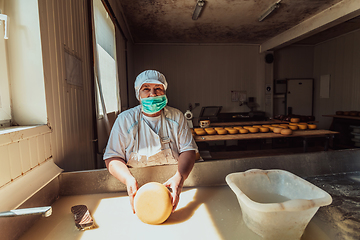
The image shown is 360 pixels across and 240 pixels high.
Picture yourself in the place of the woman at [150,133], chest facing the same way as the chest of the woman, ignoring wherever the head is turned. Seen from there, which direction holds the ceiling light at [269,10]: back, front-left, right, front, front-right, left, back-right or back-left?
back-left

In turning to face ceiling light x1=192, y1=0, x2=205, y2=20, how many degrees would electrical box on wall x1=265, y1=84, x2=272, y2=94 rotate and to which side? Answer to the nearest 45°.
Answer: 0° — it already faces it

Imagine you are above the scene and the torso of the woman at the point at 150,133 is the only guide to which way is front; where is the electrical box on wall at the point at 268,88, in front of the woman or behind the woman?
behind

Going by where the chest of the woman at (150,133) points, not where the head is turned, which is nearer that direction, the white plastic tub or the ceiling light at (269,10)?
the white plastic tub

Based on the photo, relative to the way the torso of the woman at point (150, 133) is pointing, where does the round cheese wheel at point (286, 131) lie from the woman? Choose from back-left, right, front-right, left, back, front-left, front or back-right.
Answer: back-left

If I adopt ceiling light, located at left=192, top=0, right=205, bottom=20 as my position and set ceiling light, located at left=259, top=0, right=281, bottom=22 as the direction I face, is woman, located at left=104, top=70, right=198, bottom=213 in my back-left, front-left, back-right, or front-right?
back-right

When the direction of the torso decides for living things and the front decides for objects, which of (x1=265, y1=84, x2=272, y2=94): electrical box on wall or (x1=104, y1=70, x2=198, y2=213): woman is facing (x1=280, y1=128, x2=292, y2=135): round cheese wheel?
the electrical box on wall

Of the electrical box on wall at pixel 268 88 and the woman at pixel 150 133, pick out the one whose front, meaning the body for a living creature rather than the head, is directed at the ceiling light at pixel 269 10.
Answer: the electrical box on wall

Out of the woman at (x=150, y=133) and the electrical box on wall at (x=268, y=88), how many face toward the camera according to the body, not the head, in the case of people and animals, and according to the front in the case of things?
2

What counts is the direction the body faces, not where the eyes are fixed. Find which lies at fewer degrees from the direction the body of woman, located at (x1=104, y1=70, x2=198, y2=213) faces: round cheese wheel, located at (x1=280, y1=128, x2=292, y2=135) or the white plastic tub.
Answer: the white plastic tub
